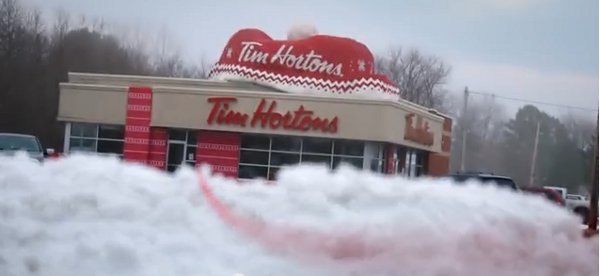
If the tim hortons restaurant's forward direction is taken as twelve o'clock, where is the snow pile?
The snow pile is roughly at 12 o'clock from the tim hortons restaurant.

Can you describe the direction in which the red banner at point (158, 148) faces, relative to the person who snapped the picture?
facing the viewer

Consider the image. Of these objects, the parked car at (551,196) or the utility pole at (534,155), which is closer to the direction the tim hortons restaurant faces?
the parked car

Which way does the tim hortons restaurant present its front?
toward the camera

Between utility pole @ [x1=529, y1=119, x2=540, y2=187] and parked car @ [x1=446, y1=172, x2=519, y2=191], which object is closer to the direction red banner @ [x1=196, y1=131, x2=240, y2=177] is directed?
the parked car

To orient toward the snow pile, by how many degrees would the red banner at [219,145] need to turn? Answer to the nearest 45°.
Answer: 0° — it already faces it
